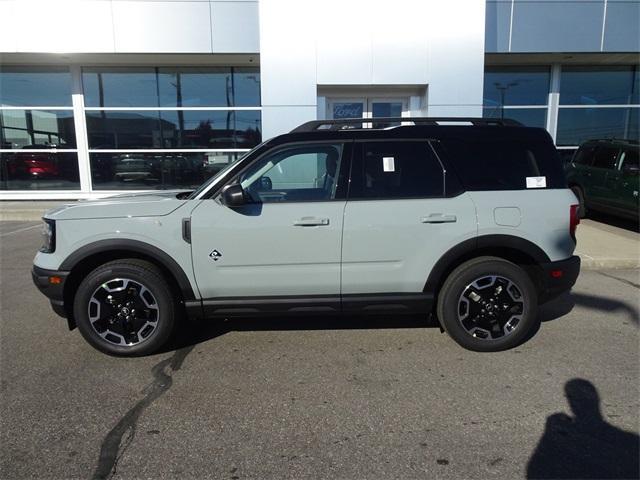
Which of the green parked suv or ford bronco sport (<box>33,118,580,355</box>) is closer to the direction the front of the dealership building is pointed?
the ford bronco sport

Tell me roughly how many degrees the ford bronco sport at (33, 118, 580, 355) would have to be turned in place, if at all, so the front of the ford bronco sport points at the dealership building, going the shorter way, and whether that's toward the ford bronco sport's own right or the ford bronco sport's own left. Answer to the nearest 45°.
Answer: approximately 90° to the ford bronco sport's own right

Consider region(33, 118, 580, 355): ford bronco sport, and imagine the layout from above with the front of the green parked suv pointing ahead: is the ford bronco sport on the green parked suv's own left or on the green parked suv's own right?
on the green parked suv's own right

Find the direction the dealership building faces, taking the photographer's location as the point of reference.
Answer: facing the viewer

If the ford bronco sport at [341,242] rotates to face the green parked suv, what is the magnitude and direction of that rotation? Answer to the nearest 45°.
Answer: approximately 135° to its right

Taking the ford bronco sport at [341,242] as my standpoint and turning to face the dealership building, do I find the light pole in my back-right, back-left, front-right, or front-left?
front-right

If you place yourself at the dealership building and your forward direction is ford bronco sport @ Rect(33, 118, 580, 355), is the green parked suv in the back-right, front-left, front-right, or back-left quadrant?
front-left

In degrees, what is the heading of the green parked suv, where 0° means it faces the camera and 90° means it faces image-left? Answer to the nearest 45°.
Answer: approximately 315°

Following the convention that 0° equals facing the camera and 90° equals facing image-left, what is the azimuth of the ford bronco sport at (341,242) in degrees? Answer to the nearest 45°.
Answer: approximately 90°

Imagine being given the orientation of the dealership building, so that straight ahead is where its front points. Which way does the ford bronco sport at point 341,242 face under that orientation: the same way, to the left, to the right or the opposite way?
to the right

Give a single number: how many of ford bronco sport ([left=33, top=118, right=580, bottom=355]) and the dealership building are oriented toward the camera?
1

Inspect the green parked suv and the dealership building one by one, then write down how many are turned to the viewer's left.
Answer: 0
